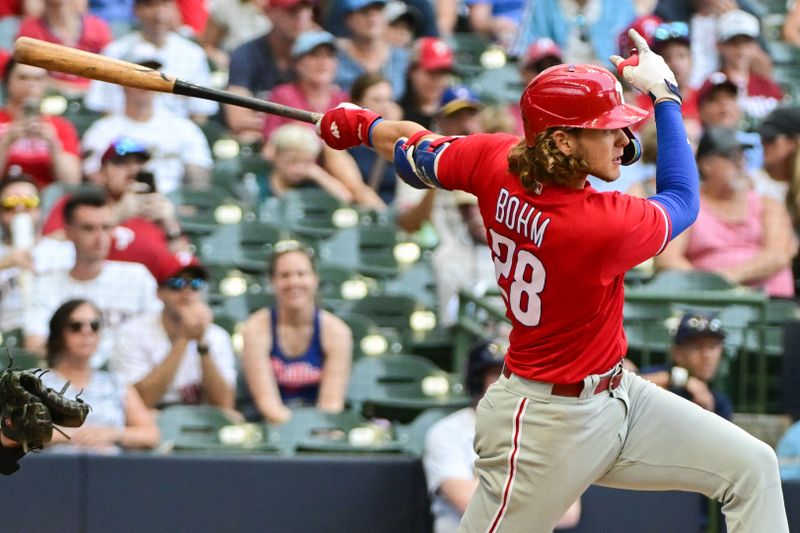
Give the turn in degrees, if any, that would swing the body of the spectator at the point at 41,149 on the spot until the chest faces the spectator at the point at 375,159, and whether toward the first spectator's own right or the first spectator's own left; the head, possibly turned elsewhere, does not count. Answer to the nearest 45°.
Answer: approximately 90° to the first spectator's own left

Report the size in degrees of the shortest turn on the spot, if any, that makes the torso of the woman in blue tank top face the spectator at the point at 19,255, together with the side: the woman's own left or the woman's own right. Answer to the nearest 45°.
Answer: approximately 90° to the woman's own right

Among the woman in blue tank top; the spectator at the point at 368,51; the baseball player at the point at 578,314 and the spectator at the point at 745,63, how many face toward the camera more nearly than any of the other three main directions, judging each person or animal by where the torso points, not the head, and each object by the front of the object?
3

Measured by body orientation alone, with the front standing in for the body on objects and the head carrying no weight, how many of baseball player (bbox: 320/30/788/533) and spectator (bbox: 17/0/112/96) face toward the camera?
1

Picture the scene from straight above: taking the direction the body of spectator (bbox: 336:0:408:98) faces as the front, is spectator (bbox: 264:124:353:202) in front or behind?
in front

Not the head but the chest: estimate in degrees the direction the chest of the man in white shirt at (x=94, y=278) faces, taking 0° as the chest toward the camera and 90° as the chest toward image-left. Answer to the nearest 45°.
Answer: approximately 0°

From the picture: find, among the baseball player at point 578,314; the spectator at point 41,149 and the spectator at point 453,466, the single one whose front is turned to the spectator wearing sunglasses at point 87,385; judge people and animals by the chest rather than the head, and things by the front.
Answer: the spectator at point 41,149
